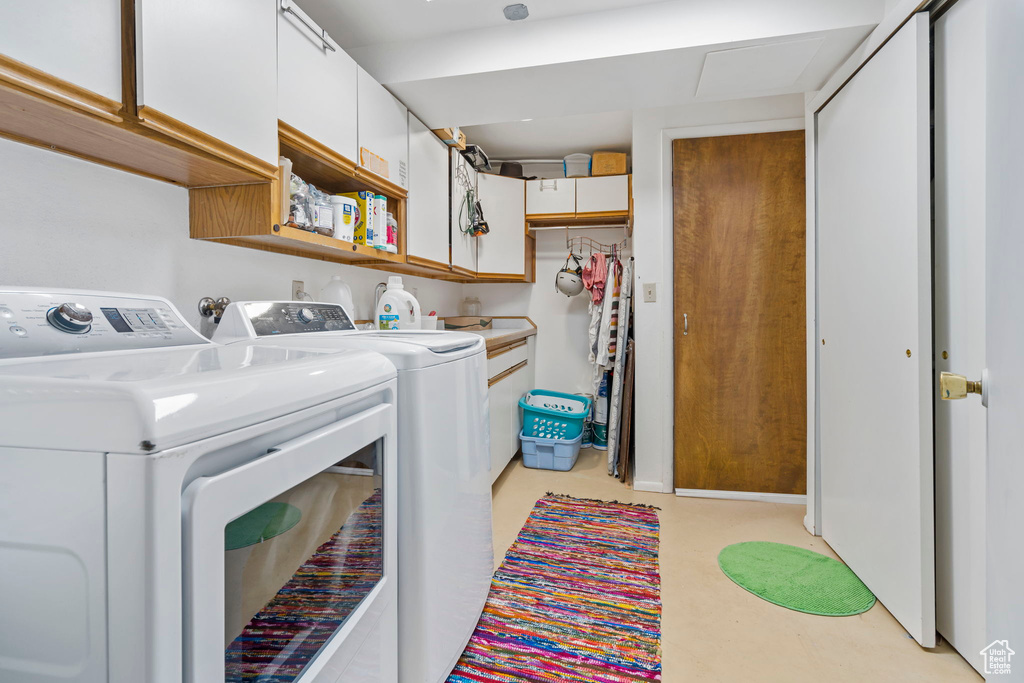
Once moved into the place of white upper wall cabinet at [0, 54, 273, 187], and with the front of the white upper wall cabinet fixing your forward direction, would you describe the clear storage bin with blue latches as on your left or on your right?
on your left

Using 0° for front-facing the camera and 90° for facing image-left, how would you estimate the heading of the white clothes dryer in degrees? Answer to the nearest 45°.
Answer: approximately 315°

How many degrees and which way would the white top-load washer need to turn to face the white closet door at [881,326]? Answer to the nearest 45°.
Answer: approximately 45° to its left

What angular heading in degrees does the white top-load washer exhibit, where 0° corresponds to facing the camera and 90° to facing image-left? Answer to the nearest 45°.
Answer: approximately 315°

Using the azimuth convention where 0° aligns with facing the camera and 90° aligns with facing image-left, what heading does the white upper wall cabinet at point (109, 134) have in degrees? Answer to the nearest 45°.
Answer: approximately 315°

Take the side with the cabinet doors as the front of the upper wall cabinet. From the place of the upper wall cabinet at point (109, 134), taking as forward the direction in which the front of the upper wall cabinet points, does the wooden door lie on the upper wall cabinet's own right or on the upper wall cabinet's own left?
on the upper wall cabinet's own left

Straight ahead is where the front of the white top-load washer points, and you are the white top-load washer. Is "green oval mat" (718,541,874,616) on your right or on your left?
on your left

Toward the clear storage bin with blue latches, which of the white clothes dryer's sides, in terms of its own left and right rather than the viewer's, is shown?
left
